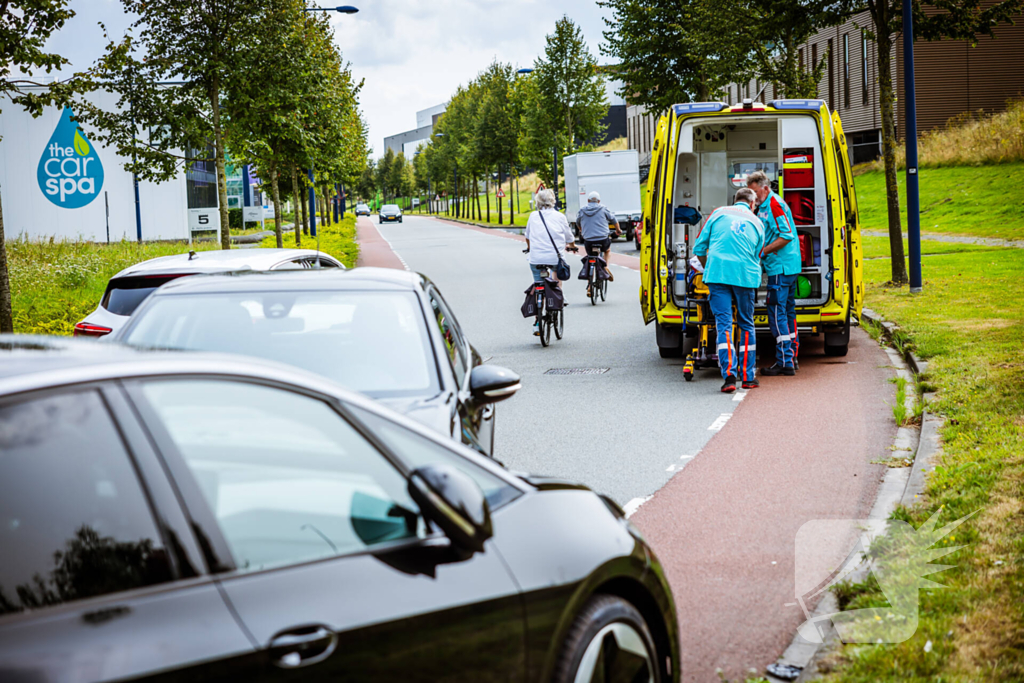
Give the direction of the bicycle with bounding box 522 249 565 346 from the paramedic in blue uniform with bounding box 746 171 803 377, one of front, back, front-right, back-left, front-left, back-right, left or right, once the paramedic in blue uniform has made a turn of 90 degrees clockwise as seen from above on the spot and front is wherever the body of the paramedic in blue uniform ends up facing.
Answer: front-left

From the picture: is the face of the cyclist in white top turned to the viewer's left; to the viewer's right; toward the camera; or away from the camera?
away from the camera

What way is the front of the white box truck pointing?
away from the camera

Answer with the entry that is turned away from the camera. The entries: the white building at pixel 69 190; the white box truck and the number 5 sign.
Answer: the white box truck

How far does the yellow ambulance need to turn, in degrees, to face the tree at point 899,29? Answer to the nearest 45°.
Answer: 0° — it already faces it

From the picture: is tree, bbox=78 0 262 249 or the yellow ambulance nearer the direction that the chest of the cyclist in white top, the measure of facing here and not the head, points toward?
the tree

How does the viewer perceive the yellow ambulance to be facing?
facing away from the viewer

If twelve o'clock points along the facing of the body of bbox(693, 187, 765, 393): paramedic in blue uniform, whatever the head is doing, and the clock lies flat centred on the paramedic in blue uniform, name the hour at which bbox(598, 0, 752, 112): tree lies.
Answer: The tree is roughly at 12 o'clock from the paramedic in blue uniform.

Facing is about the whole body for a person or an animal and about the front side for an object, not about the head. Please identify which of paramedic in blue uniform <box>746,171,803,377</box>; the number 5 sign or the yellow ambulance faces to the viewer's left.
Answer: the paramedic in blue uniform

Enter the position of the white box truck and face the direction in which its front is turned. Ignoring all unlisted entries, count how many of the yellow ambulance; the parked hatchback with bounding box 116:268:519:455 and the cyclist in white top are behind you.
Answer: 3

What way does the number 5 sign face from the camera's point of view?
toward the camera

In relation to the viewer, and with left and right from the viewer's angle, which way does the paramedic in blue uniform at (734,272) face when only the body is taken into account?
facing away from the viewer

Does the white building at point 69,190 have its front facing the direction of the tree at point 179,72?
yes

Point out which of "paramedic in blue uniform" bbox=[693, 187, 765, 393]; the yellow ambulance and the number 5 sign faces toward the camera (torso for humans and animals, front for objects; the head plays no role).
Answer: the number 5 sign

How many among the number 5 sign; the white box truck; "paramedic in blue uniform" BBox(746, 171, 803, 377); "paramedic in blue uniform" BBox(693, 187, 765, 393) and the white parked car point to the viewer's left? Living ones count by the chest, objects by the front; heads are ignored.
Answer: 1
